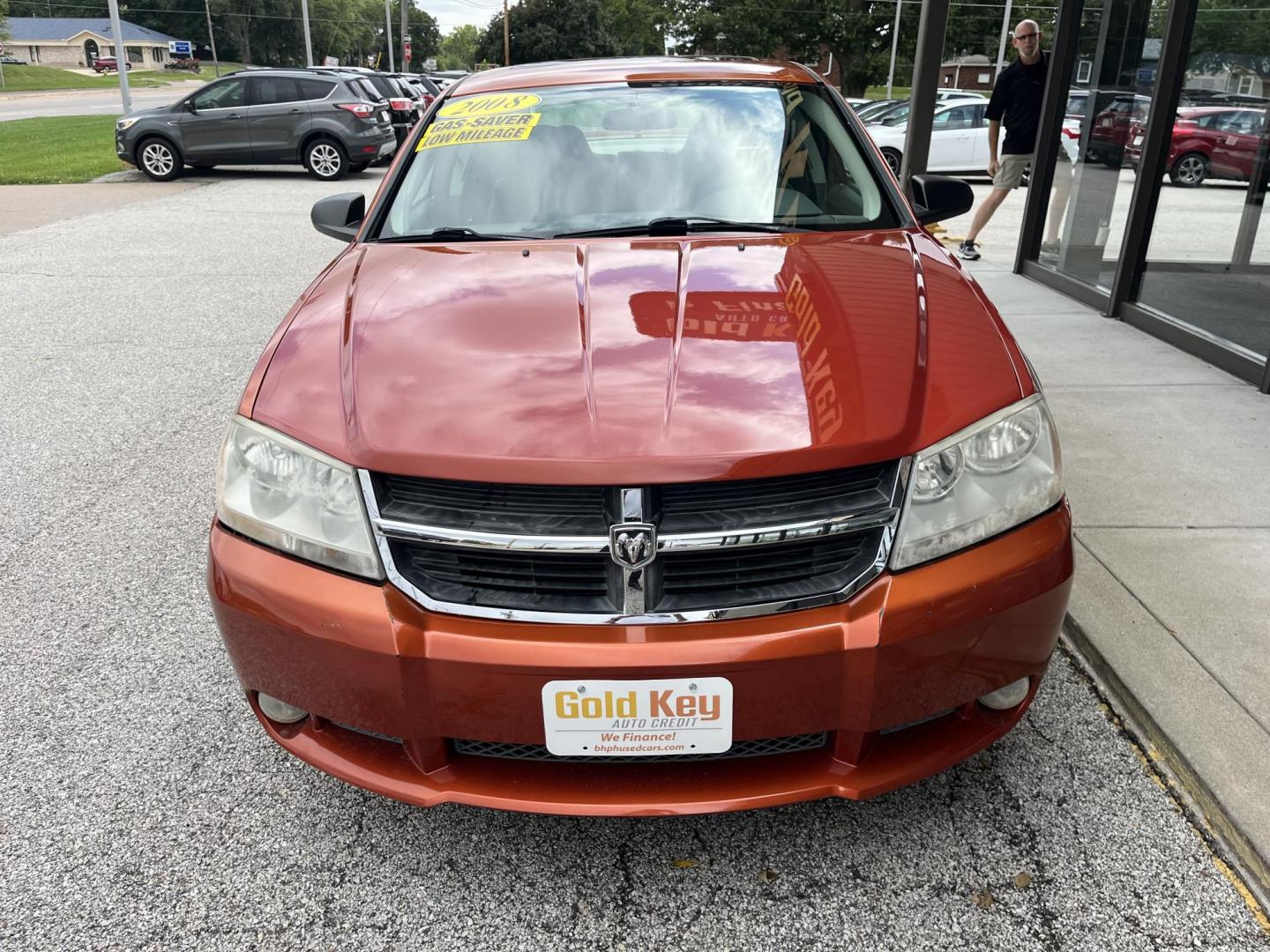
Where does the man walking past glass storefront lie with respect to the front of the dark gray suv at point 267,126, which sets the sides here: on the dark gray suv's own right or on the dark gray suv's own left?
on the dark gray suv's own left

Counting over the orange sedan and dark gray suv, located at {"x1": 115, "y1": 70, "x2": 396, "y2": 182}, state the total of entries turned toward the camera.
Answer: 1

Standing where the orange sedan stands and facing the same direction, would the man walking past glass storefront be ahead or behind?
behind

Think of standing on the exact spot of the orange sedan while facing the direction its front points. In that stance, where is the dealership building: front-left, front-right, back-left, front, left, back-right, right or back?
back-left

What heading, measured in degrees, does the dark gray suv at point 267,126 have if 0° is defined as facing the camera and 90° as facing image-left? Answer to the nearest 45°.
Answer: approximately 90°

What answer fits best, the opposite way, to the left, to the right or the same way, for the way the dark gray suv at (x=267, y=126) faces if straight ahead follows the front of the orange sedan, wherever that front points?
to the right

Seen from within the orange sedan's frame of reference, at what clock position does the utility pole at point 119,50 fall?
The utility pole is roughly at 5 o'clock from the orange sedan.

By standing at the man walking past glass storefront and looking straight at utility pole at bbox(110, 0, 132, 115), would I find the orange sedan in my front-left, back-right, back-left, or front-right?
back-left
